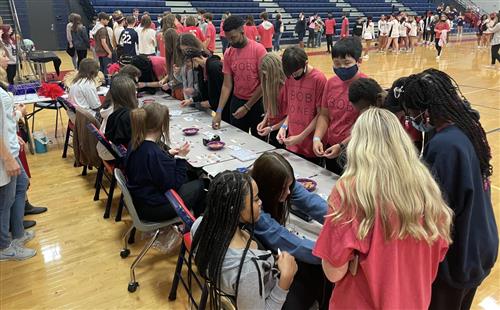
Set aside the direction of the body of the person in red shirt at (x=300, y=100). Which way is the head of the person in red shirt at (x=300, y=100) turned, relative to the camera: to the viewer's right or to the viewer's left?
to the viewer's left

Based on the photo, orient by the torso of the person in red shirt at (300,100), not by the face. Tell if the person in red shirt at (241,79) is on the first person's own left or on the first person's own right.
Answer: on the first person's own right

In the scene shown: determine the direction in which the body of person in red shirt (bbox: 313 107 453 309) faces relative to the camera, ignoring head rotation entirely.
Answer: away from the camera

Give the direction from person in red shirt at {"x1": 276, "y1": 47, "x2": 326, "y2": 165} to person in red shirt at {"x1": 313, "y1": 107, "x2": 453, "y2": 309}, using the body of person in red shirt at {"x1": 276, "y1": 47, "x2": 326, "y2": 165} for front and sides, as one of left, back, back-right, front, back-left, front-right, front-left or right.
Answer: front-left

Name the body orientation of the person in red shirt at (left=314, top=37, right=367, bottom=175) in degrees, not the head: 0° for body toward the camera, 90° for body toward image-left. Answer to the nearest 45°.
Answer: approximately 45°
